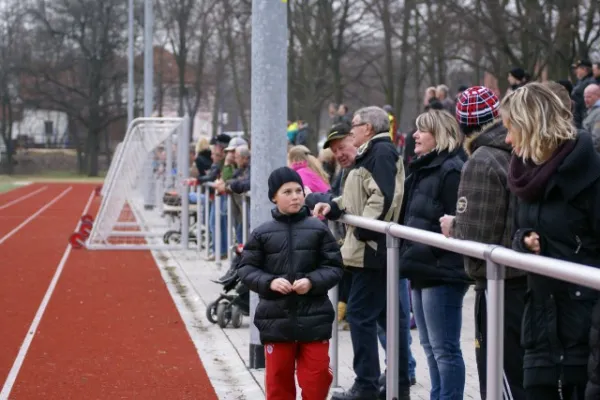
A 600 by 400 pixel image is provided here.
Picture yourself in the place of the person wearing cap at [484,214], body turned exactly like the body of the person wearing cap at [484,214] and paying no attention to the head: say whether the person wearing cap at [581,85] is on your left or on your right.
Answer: on your right

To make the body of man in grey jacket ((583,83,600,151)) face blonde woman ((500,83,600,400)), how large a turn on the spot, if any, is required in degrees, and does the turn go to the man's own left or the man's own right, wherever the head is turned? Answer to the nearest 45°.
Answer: approximately 90° to the man's own left

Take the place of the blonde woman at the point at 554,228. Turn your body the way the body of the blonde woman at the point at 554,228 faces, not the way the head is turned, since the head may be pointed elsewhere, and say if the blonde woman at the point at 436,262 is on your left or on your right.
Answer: on your right

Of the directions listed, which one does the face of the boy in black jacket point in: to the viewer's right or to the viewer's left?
to the viewer's right

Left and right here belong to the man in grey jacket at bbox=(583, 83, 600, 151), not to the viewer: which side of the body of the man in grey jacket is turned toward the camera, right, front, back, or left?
left

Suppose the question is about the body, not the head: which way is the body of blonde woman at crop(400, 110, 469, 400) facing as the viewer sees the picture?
to the viewer's left

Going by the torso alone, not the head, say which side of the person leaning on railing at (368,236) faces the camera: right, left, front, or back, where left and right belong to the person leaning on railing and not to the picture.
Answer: left

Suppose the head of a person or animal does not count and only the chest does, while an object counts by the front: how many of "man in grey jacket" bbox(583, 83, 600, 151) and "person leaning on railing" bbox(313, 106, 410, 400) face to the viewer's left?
2
